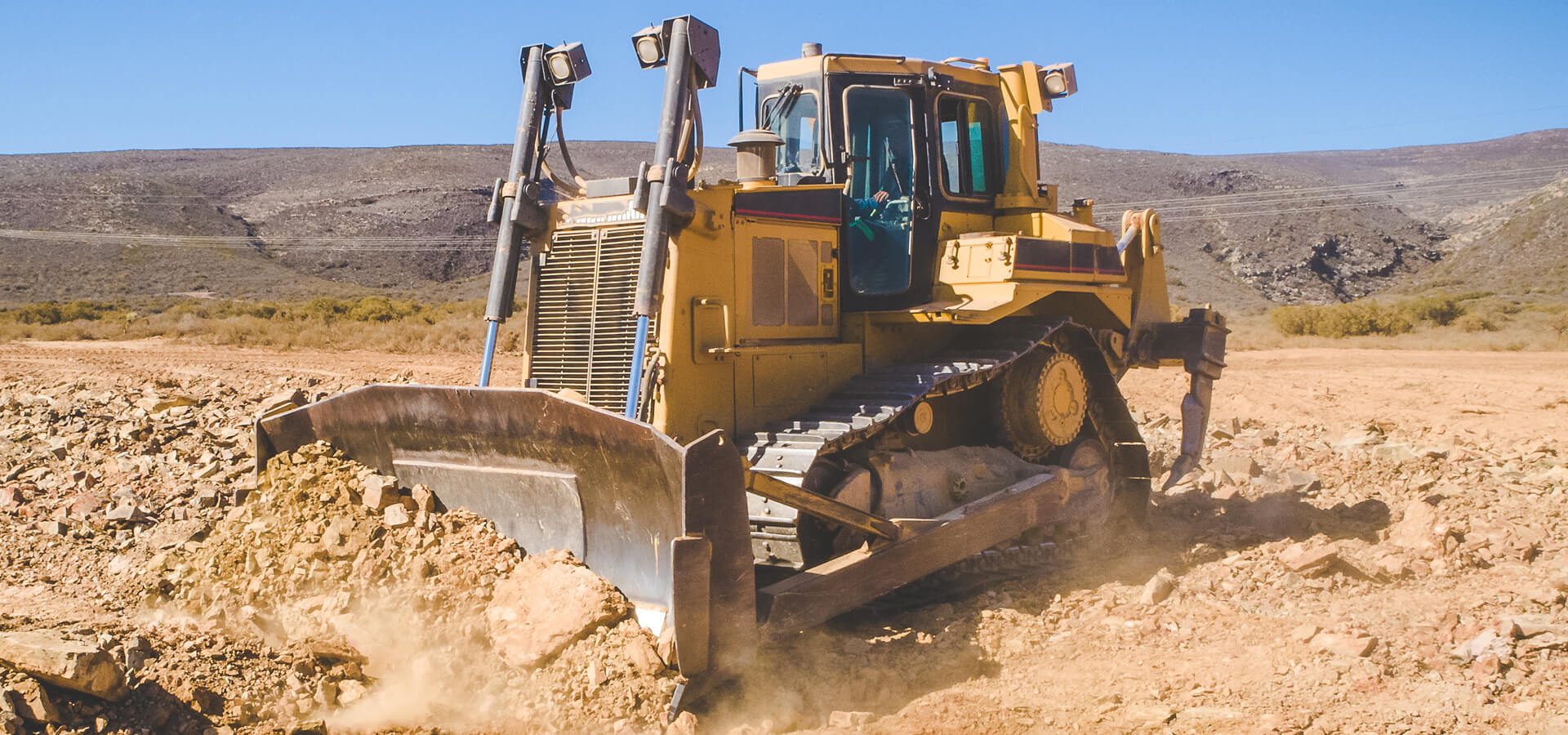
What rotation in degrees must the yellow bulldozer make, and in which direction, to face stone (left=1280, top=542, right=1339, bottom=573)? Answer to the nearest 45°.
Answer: approximately 135° to its left

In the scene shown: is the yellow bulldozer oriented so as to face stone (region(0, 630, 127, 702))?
yes

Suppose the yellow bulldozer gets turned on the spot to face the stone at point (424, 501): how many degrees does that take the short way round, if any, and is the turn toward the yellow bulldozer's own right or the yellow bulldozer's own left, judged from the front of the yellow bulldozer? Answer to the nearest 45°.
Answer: approximately 45° to the yellow bulldozer's own right

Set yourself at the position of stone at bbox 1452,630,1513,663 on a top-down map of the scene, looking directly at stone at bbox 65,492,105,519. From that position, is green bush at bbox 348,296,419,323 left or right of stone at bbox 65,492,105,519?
right

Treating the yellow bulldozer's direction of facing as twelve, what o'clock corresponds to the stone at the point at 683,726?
The stone is roughly at 11 o'clock from the yellow bulldozer.

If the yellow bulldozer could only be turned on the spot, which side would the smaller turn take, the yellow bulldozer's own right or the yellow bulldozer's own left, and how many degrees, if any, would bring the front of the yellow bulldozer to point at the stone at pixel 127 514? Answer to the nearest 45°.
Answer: approximately 45° to the yellow bulldozer's own right

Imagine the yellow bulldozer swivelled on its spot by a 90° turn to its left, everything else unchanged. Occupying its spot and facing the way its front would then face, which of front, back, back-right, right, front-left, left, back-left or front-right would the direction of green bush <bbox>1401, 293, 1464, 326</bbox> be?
left

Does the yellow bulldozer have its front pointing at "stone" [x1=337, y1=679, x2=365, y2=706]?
yes

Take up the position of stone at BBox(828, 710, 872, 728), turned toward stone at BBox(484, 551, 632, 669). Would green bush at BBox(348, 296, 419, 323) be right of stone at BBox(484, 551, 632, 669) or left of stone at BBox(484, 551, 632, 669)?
right

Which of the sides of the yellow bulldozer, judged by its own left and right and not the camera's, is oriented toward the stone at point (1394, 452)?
back

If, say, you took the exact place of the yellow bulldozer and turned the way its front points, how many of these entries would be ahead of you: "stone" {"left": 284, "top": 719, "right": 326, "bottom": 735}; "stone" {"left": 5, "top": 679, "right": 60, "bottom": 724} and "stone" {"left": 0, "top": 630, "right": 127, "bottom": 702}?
3

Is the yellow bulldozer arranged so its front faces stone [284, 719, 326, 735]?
yes

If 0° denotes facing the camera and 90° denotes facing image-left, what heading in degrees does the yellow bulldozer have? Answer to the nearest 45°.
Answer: approximately 45°

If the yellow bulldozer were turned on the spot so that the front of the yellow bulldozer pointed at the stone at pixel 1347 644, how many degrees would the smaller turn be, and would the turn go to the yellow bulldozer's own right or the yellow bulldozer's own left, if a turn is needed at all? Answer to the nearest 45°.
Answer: approximately 90° to the yellow bulldozer's own left

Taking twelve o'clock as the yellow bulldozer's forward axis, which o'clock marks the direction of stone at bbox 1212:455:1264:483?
The stone is roughly at 6 o'clock from the yellow bulldozer.

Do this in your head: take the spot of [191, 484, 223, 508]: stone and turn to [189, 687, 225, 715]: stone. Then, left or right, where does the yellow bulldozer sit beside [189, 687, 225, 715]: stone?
left
